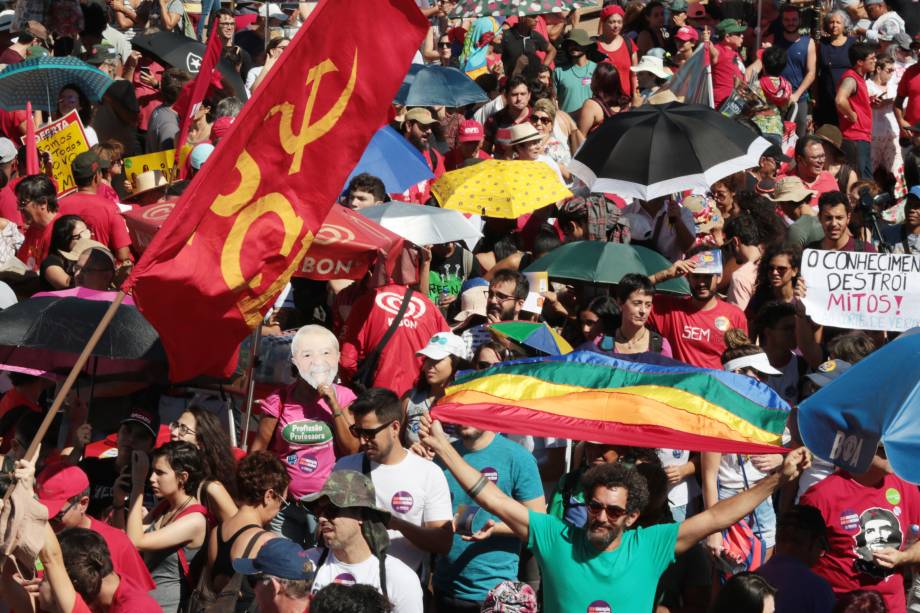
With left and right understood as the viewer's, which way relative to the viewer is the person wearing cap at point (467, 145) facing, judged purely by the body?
facing the viewer and to the right of the viewer

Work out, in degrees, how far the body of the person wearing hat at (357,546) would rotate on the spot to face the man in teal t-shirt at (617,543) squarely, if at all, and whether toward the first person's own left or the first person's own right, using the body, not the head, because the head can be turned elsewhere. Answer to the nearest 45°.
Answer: approximately 135° to the first person's own left

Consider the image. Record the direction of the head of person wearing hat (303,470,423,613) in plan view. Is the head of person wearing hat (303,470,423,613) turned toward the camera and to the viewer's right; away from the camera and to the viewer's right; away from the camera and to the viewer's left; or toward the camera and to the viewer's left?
toward the camera and to the viewer's left

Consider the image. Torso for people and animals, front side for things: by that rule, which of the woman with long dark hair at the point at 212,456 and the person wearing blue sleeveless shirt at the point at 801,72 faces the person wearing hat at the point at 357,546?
the person wearing blue sleeveless shirt at the point at 801,72

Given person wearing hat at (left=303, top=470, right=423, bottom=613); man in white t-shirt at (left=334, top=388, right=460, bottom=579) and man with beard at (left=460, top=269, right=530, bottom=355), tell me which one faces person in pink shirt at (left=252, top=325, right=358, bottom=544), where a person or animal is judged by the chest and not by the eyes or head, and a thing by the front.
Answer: the man with beard

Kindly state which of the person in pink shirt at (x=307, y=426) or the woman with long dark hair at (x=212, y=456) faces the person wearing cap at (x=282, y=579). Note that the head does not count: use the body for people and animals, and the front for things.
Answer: the person in pink shirt

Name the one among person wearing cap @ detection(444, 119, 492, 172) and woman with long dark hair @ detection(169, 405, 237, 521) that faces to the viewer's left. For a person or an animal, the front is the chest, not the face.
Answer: the woman with long dark hair

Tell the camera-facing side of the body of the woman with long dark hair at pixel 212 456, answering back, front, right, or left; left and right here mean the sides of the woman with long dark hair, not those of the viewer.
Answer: left

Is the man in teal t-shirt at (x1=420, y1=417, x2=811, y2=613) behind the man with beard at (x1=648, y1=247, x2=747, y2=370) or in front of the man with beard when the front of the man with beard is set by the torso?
in front

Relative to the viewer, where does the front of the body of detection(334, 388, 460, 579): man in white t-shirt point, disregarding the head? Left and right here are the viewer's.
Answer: facing the viewer and to the left of the viewer

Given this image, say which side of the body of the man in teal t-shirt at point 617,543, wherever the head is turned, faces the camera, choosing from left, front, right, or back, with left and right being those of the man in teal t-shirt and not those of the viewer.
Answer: front

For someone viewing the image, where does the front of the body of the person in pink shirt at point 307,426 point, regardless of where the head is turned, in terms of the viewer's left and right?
facing the viewer

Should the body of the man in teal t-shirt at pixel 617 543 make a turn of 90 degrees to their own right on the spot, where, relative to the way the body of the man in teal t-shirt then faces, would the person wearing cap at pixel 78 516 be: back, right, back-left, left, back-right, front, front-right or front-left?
front
